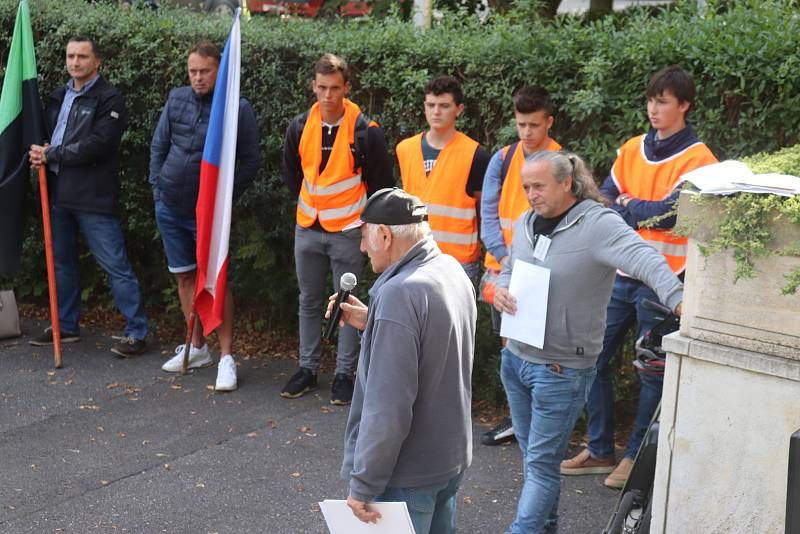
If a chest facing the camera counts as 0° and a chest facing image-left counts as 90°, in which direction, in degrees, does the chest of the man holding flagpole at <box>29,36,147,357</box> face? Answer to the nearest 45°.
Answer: approximately 45°

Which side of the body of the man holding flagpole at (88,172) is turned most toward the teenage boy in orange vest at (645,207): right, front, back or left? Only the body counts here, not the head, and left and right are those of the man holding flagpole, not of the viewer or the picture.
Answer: left

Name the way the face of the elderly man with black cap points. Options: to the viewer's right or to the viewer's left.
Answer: to the viewer's left

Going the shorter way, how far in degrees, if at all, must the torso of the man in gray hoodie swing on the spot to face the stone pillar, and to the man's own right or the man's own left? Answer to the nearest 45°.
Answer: approximately 90° to the man's own left

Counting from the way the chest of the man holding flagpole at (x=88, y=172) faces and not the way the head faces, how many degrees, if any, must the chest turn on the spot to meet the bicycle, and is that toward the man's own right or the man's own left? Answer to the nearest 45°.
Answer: approximately 90° to the man's own left

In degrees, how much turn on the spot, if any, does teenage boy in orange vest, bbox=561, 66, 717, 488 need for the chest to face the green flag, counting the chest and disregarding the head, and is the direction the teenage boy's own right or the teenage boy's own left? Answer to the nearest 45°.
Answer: approximately 45° to the teenage boy's own right
